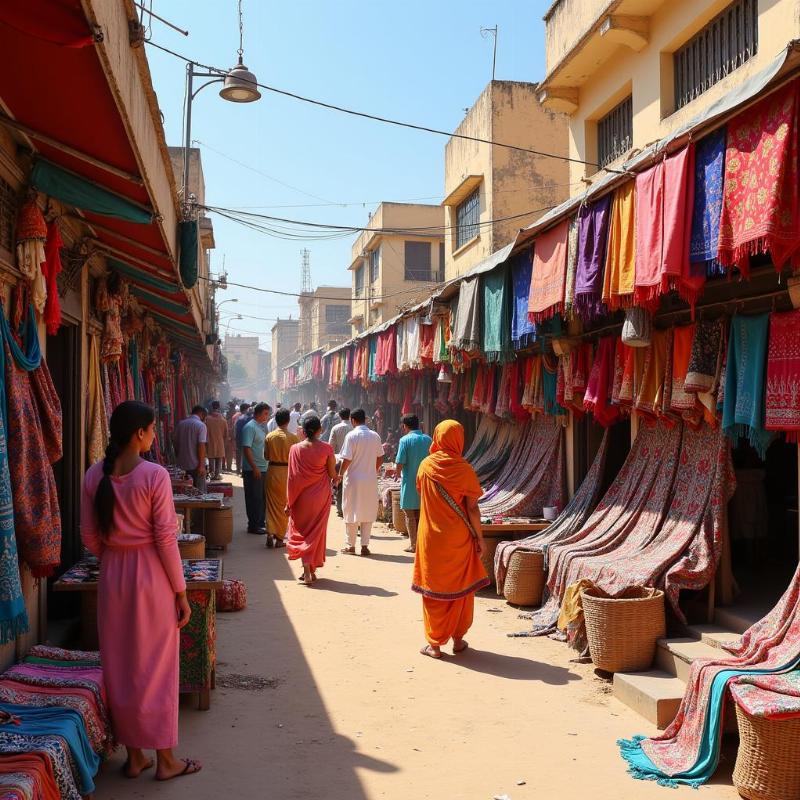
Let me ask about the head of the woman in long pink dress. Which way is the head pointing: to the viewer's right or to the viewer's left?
to the viewer's right

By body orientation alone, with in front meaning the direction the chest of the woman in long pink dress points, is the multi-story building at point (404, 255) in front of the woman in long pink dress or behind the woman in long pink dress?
in front

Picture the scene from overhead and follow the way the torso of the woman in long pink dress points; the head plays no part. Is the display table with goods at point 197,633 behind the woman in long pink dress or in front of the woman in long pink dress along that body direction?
in front

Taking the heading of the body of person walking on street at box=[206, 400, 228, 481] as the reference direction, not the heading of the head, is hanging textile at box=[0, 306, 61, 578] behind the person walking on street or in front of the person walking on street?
behind

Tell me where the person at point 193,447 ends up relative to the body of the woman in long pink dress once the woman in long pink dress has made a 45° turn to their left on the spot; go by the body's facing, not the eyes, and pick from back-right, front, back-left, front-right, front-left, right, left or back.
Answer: front

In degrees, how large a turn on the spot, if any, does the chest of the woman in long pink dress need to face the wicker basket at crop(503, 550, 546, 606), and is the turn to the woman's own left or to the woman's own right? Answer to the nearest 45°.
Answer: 0° — they already face it

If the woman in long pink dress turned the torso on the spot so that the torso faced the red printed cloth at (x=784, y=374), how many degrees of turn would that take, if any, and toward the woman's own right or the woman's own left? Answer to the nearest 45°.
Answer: approximately 45° to the woman's own right

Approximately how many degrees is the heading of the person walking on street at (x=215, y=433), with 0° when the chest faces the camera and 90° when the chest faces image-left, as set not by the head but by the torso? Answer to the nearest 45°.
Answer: approximately 180°

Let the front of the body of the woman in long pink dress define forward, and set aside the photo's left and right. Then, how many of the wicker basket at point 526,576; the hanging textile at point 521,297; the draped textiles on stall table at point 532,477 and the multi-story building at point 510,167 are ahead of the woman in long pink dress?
4

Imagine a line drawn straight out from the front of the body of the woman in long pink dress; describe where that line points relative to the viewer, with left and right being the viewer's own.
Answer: facing away from the viewer and to the right of the viewer

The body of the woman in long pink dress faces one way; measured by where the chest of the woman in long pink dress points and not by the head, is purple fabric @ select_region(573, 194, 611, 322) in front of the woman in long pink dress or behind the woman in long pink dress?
in front

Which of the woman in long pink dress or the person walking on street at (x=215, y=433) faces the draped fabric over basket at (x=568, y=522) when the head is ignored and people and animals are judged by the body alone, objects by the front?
the woman in long pink dress
